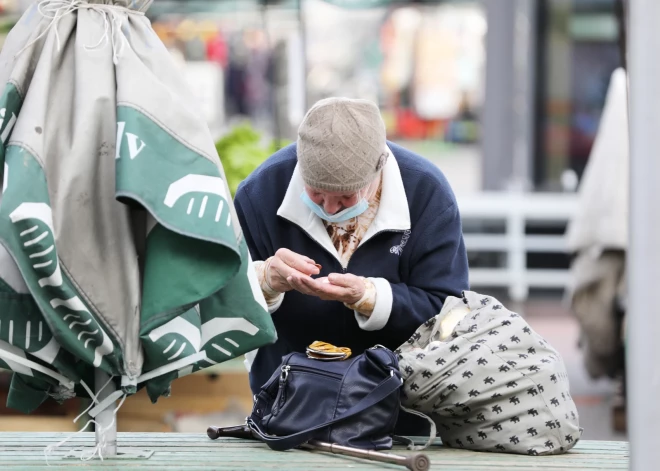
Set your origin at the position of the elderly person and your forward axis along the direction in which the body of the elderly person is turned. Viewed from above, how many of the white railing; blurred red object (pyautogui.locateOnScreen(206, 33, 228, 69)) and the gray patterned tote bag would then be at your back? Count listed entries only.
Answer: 2

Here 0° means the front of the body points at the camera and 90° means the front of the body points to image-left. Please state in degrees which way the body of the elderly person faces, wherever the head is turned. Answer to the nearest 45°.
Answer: approximately 0°

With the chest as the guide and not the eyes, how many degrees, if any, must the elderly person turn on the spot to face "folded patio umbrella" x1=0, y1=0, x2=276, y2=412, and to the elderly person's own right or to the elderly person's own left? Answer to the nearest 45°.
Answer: approximately 45° to the elderly person's own right

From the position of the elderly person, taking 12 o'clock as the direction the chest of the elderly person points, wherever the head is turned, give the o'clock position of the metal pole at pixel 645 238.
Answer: The metal pole is roughly at 11 o'clock from the elderly person.

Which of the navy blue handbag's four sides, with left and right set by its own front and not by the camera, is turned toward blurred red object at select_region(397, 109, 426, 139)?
back

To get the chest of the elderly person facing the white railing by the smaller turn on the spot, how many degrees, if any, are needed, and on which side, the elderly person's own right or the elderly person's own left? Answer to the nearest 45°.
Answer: approximately 180°

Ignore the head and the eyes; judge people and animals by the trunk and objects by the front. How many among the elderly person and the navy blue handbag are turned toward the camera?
2

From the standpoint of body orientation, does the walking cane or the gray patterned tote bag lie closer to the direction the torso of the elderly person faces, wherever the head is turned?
the walking cane
